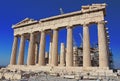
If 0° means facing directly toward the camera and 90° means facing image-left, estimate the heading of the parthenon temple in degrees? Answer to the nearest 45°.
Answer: approximately 45°
